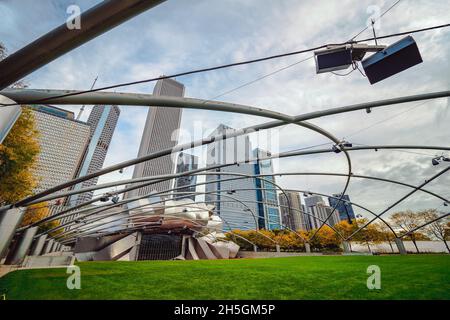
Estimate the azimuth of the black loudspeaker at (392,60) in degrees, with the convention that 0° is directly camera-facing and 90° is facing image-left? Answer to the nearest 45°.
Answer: approximately 0°

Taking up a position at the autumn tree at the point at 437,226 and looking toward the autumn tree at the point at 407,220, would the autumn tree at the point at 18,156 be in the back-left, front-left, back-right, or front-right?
front-left

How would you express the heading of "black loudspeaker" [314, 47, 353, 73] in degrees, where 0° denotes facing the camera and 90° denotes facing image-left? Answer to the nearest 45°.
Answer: approximately 45°

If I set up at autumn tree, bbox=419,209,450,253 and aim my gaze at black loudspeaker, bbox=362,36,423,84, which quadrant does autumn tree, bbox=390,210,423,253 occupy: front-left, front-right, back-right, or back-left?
front-right

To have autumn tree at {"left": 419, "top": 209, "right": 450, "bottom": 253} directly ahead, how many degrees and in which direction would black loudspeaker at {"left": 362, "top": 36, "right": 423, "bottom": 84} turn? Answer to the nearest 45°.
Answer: approximately 180°

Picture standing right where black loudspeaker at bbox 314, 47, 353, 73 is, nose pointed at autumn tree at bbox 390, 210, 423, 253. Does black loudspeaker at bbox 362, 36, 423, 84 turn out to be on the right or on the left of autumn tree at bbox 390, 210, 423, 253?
right

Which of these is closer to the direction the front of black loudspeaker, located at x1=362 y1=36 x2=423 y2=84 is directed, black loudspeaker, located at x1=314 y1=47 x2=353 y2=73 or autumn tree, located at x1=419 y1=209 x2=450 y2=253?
the black loudspeaker

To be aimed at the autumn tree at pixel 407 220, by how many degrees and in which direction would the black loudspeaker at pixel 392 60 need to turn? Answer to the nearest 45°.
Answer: approximately 180°
